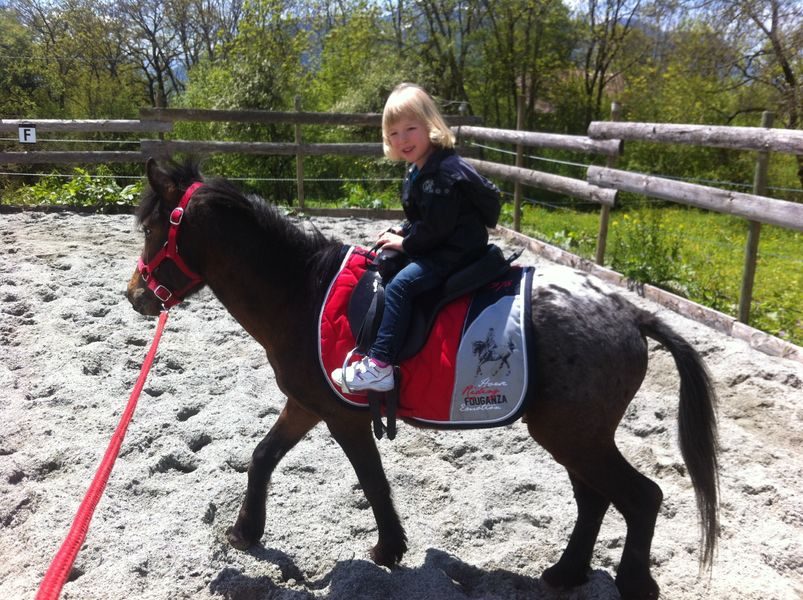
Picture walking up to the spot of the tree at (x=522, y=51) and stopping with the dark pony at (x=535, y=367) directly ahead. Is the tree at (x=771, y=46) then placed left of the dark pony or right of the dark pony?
left

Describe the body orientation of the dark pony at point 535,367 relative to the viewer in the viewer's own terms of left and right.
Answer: facing to the left of the viewer

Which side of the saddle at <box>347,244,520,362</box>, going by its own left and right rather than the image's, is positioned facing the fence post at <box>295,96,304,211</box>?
right

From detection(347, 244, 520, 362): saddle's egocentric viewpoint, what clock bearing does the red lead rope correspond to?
The red lead rope is roughly at 11 o'clock from the saddle.

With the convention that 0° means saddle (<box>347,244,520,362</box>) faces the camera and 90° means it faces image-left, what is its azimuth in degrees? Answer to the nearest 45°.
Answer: approximately 90°

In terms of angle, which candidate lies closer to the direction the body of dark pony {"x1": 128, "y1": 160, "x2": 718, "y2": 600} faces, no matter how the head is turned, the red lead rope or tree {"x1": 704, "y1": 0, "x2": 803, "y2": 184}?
the red lead rope

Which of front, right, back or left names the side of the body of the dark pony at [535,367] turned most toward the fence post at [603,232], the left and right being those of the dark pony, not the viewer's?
right

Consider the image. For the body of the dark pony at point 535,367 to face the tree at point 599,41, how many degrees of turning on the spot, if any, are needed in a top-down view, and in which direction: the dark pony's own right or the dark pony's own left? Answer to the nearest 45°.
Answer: approximately 90° to the dark pony's own right

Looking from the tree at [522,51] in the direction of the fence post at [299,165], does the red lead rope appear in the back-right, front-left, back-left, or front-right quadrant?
front-left

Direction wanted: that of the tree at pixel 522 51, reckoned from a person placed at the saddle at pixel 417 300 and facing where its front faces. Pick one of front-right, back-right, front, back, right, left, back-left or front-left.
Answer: right
